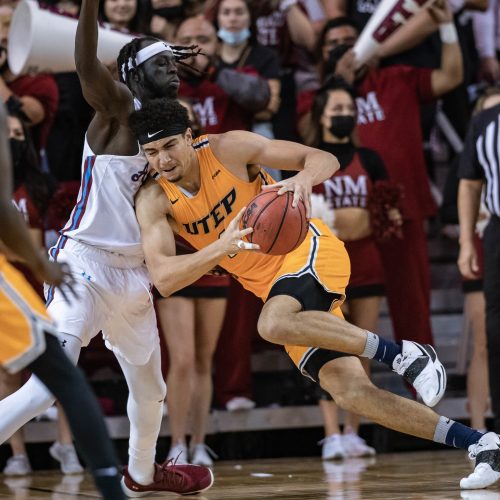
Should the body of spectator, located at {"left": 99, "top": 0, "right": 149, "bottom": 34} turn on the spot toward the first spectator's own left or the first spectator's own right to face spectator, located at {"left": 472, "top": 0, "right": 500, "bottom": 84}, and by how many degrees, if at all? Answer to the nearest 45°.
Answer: approximately 90° to the first spectator's own left

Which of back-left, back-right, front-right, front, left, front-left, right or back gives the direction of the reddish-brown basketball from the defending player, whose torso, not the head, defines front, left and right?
front-right

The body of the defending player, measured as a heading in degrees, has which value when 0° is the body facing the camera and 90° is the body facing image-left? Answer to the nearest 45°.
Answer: approximately 270°

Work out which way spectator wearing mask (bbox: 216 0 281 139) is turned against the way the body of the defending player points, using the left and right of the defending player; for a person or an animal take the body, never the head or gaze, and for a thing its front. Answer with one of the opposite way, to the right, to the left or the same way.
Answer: to the right

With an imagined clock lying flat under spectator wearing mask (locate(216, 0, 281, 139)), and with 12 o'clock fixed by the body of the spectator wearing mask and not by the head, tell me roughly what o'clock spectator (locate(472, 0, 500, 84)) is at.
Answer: The spectator is roughly at 8 o'clock from the spectator wearing mask.

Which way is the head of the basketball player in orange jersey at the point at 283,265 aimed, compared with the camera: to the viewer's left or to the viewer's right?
to the viewer's left

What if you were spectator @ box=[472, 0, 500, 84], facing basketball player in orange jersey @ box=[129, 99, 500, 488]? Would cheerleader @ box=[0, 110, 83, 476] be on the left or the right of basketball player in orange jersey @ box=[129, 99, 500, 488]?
right

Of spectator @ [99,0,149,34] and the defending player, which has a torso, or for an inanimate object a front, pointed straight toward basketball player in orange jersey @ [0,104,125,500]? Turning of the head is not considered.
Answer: the spectator

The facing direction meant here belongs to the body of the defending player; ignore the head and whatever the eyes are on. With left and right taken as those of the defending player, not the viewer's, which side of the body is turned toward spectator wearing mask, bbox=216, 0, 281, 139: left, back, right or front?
left

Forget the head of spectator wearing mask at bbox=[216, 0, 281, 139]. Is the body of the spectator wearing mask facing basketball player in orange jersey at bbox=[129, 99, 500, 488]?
yes

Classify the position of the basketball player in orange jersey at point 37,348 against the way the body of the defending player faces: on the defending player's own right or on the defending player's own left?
on the defending player's own right

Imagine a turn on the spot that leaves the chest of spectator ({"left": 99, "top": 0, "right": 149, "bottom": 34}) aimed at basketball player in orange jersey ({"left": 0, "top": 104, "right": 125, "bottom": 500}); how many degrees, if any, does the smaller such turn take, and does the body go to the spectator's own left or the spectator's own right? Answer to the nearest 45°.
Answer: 0° — they already face them

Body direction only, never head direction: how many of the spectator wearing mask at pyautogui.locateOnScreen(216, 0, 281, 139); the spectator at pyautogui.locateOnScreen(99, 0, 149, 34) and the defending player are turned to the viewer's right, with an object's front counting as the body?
1
